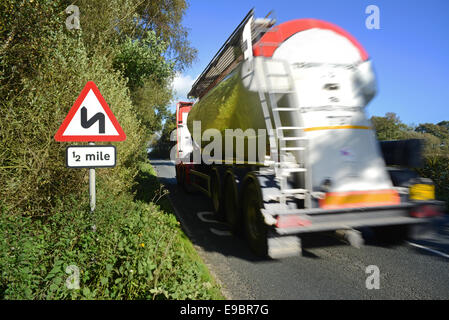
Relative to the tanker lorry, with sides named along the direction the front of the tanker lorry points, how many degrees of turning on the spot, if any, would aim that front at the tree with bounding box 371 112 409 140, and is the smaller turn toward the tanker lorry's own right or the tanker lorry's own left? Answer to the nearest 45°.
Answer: approximately 45° to the tanker lorry's own right

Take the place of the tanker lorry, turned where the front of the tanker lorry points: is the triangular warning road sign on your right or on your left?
on your left

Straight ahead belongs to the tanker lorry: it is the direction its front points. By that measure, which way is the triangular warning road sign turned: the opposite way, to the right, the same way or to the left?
the opposite way

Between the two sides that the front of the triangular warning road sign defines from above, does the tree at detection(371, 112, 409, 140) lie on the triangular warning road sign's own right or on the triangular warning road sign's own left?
on the triangular warning road sign's own left

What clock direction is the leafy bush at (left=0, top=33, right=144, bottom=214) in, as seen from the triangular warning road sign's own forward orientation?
The leafy bush is roughly at 5 o'clock from the triangular warning road sign.

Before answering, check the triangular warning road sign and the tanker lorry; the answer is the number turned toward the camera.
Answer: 1

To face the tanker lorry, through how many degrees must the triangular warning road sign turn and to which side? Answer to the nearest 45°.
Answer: approximately 90° to its left

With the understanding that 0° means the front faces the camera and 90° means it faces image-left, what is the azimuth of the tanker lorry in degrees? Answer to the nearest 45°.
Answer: approximately 135°
